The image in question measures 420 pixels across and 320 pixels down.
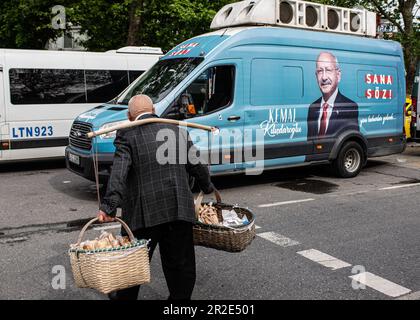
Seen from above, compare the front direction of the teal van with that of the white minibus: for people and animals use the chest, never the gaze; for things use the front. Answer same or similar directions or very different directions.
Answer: same or similar directions

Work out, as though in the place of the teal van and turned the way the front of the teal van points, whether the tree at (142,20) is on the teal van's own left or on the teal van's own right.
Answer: on the teal van's own right

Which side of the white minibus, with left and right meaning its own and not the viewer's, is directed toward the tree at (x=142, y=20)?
right

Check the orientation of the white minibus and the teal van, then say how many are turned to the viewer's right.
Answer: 0

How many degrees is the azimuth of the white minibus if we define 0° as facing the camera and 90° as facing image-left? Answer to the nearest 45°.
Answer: approximately 90°

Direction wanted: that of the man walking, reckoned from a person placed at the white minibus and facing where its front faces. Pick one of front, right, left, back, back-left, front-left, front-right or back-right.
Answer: left

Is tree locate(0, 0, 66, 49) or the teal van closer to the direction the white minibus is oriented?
the tree

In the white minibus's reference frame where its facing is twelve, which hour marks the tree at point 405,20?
The tree is roughly at 5 o'clock from the white minibus.

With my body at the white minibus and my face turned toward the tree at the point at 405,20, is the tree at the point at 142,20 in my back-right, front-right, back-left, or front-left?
front-left

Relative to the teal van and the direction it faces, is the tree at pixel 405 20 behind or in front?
behind

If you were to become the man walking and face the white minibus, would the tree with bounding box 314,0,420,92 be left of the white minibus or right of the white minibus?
right

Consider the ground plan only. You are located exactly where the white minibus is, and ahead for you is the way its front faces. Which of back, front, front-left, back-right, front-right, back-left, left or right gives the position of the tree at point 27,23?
right

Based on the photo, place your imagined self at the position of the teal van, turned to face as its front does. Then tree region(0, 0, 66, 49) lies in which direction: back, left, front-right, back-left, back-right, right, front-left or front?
right

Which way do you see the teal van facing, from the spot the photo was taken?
facing the viewer and to the left of the viewer

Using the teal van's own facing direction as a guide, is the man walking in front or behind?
in front
